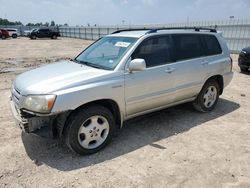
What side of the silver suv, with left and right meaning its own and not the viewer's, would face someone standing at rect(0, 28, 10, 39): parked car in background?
right

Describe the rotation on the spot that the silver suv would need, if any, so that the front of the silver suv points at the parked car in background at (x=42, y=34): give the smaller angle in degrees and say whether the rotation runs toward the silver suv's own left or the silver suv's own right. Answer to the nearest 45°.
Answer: approximately 135° to the silver suv's own right

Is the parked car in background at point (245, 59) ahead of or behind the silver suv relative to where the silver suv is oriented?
behind

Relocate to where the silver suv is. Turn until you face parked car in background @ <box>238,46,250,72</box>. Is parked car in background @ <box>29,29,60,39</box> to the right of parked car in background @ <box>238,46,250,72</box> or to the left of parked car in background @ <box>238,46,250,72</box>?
left

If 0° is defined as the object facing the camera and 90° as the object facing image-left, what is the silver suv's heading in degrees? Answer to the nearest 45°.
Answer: approximately 45°
